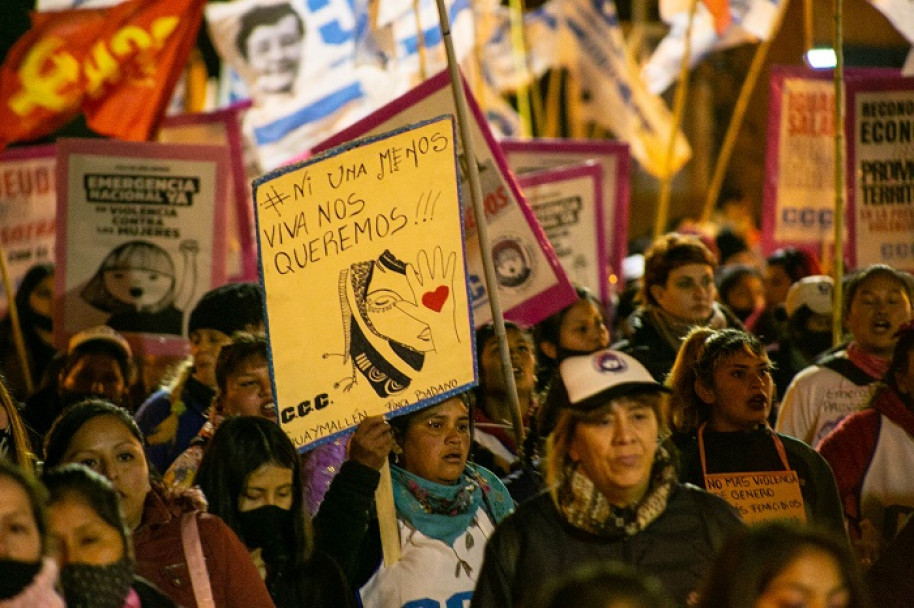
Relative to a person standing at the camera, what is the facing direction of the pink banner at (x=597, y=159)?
facing the viewer

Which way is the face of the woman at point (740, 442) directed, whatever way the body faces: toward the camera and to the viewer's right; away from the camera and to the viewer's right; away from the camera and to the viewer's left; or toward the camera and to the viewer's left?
toward the camera and to the viewer's right

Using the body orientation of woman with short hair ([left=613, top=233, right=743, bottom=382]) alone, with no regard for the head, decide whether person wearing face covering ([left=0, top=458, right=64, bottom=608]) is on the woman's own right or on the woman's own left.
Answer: on the woman's own right

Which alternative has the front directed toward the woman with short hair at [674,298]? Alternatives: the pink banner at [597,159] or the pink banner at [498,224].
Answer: the pink banner at [597,159]

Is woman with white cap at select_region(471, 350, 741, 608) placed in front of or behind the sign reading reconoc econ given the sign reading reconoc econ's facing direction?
in front

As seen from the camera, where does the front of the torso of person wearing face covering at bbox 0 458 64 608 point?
toward the camera

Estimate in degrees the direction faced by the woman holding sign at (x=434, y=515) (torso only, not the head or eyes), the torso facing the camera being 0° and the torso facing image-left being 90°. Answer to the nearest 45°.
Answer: approximately 315°

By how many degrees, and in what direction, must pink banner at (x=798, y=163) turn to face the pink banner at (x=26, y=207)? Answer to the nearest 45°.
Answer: approximately 90° to its right

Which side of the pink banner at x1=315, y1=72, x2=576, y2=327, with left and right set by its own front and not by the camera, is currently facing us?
front

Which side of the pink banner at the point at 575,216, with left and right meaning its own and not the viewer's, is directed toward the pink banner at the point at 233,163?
right

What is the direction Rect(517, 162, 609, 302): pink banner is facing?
toward the camera

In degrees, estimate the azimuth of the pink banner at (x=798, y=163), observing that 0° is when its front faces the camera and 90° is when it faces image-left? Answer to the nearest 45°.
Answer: approximately 0°

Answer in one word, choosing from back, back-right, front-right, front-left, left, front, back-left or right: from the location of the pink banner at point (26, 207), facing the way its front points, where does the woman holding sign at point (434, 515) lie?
front

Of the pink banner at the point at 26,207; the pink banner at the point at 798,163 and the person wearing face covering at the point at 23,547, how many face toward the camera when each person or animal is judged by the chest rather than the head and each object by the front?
3

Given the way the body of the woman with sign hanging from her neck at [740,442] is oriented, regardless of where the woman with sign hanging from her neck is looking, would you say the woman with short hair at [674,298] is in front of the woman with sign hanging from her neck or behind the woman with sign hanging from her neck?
behind
